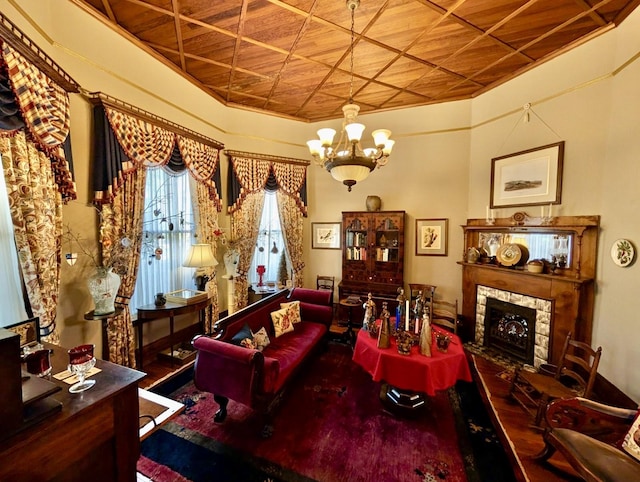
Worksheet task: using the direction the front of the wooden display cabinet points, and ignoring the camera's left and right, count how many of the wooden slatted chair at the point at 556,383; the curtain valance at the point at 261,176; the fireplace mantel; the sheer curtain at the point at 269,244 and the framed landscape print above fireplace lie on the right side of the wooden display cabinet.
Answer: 2

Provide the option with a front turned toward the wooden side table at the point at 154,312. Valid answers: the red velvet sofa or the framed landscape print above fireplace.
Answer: the framed landscape print above fireplace

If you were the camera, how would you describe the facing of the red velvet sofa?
facing the viewer and to the right of the viewer

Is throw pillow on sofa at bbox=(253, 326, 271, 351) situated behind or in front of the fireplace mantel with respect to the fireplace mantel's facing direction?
in front

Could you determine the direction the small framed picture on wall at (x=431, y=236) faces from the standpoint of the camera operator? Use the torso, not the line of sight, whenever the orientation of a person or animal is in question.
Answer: facing the viewer

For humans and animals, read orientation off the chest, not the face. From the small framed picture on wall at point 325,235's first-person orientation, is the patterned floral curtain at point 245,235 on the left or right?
on its right

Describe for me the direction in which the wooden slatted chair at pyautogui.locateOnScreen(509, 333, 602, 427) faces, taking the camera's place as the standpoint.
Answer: facing the viewer and to the left of the viewer

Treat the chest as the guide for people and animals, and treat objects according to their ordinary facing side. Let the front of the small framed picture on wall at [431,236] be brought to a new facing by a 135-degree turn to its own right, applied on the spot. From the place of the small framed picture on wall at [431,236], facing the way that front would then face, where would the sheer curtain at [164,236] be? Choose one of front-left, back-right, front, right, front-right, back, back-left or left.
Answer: left

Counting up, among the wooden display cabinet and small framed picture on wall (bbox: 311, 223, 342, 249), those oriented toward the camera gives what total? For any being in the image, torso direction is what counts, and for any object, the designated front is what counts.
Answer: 2

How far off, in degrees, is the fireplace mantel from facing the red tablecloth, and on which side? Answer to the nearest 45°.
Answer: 0° — it already faces it

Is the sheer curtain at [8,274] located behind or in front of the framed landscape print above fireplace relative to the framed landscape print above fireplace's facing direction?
in front

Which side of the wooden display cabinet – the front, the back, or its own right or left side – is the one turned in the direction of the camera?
front

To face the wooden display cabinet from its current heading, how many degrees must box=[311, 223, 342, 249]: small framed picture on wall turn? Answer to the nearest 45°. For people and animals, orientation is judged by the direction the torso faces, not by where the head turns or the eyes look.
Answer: approximately 45° to its left

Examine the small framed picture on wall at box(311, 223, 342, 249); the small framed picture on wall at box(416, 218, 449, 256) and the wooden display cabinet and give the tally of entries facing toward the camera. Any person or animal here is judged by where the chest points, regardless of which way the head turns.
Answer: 3

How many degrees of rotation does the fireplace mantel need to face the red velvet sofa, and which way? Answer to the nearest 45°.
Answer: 0° — it already faces it

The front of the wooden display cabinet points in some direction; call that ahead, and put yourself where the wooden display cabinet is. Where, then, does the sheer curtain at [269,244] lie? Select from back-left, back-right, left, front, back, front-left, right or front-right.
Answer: right
